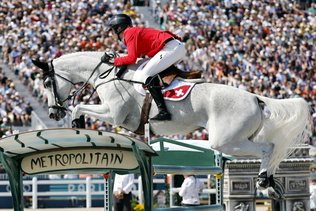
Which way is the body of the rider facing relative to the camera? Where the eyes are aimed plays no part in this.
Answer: to the viewer's left

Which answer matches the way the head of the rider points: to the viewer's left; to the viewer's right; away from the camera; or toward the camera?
to the viewer's left

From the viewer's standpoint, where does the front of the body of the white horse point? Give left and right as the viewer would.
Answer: facing to the left of the viewer
